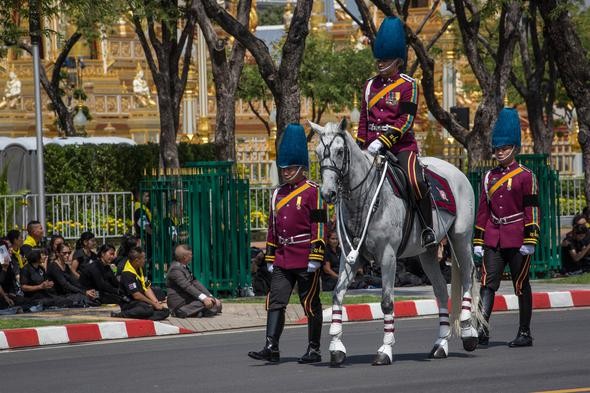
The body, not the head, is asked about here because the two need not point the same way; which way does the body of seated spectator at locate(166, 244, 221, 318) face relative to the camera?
to the viewer's right

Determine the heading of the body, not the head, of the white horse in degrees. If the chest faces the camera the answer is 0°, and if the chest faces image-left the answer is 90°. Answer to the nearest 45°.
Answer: approximately 45°

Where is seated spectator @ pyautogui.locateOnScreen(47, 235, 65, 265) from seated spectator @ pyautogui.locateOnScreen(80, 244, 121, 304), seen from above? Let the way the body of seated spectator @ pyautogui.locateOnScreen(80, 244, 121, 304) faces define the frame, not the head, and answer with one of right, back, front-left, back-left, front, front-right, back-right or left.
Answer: back

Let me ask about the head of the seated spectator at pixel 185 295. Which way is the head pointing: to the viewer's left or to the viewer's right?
to the viewer's right

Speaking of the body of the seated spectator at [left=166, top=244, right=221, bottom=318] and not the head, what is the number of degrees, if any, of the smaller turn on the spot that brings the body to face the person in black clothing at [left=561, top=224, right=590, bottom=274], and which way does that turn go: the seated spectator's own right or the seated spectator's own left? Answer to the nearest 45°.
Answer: approximately 45° to the seated spectator's own left

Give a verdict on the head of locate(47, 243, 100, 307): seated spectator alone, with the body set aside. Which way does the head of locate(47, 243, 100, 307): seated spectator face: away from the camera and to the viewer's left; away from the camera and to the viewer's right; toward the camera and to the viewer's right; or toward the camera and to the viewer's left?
toward the camera and to the viewer's right

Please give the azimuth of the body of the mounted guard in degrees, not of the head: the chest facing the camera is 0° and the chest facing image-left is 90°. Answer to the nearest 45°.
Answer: approximately 45°
